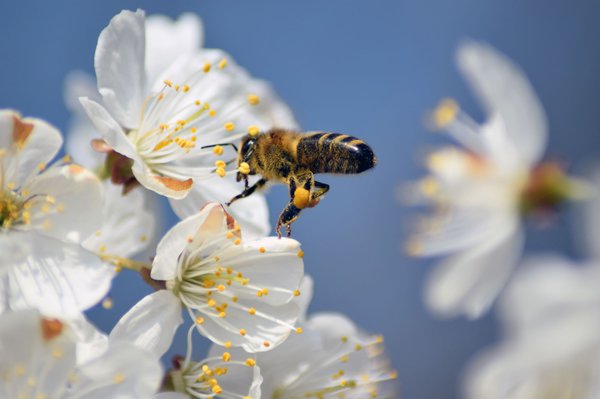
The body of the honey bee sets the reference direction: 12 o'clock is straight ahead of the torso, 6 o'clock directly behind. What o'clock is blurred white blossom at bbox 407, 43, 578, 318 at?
The blurred white blossom is roughly at 4 o'clock from the honey bee.

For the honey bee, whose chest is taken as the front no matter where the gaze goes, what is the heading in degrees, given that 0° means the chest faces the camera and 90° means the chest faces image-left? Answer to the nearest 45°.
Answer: approximately 90°
